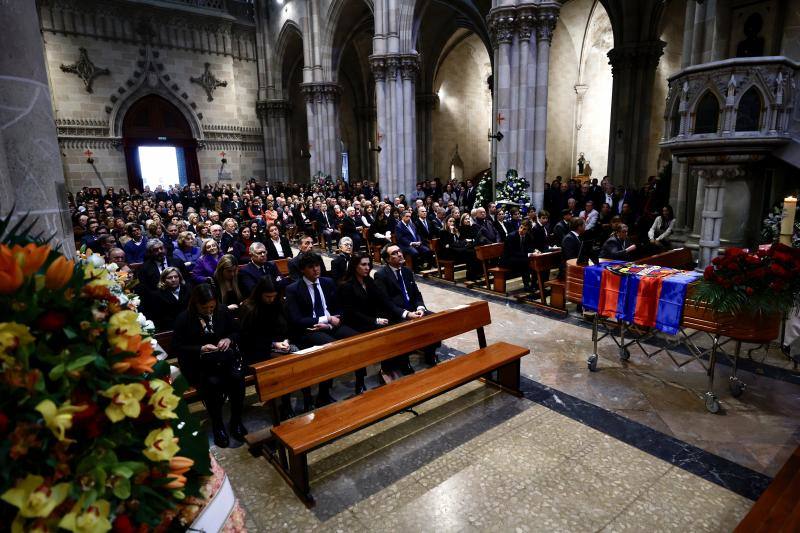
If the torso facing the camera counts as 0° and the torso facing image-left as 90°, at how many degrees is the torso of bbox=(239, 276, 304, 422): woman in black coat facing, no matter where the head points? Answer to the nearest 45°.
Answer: approximately 315°

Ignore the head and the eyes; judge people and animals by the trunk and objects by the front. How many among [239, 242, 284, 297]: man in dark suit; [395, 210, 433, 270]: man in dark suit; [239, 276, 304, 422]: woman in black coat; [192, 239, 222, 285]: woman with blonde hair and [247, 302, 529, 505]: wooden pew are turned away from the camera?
0

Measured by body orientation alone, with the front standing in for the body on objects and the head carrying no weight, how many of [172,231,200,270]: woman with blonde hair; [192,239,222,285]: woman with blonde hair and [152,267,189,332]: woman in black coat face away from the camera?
0

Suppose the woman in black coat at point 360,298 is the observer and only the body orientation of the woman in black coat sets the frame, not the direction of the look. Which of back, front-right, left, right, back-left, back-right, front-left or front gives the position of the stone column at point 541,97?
left

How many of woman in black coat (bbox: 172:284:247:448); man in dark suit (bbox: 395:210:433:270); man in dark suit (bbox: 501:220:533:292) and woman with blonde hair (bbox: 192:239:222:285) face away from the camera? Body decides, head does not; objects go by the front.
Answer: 0

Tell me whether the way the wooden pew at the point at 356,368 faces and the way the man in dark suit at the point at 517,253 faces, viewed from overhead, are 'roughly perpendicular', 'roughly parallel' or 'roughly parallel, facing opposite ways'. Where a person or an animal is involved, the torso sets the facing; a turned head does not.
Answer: roughly parallel

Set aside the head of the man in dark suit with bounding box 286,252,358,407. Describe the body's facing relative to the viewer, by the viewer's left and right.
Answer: facing the viewer and to the right of the viewer

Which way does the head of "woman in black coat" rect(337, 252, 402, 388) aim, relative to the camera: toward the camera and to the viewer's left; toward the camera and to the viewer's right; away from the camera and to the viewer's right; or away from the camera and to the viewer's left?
toward the camera and to the viewer's right

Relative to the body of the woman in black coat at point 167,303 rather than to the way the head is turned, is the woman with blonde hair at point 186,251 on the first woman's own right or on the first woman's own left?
on the first woman's own left

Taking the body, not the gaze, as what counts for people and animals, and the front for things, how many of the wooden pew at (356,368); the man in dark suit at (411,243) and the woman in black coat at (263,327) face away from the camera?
0

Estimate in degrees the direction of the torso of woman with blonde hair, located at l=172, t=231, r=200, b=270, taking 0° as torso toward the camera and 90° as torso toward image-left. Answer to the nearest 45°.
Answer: approximately 315°

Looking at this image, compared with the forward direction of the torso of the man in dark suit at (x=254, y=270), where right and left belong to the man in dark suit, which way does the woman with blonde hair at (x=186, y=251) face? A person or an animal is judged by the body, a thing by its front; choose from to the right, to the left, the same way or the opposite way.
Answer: the same way

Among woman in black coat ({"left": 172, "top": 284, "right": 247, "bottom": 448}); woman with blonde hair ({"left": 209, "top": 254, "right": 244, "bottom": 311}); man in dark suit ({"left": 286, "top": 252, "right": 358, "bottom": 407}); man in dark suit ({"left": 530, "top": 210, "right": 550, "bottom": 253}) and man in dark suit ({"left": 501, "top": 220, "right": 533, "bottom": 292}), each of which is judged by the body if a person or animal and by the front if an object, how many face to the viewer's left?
0

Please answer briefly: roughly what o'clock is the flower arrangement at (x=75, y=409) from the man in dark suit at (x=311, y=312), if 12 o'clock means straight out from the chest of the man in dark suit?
The flower arrangement is roughly at 2 o'clock from the man in dark suit.

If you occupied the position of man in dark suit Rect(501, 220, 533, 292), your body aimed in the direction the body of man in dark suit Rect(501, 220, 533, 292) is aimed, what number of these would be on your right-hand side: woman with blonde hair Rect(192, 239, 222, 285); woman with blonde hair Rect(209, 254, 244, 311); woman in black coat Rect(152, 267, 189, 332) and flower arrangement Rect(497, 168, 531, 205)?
3

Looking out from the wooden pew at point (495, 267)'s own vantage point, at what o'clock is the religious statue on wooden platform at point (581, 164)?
The religious statue on wooden platform is roughly at 8 o'clock from the wooden pew.
